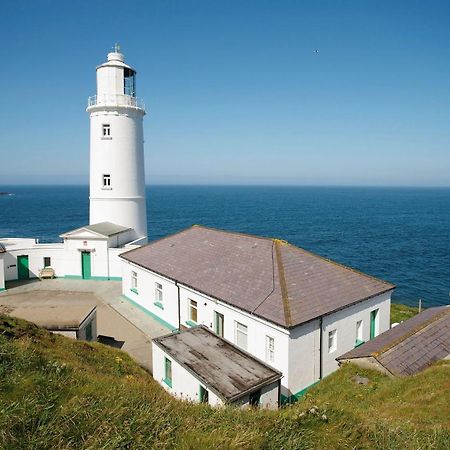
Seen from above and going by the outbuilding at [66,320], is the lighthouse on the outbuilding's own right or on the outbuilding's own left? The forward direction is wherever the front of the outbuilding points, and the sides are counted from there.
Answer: on the outbuilding's own left

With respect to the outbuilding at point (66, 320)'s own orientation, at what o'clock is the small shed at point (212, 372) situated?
The small shed is roughly at 2 o'clock from the outbuilding.

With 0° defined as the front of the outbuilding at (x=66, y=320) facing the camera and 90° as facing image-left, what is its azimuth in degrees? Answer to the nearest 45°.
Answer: approximately 270°

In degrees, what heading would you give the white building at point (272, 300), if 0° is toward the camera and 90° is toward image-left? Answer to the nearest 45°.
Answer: approximately 45°

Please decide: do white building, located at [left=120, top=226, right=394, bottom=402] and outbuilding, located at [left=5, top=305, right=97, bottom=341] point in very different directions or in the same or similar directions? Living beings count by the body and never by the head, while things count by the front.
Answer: very different directions

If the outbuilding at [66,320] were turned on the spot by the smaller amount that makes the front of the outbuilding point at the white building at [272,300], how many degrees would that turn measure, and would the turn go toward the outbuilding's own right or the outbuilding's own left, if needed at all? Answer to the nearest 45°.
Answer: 0° — it already faces it

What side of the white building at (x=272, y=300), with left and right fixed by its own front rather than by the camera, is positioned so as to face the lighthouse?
right

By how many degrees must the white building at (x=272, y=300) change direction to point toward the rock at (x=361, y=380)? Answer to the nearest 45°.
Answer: approximately 90° to its left

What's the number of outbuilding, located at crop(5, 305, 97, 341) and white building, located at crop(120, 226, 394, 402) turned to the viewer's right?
1

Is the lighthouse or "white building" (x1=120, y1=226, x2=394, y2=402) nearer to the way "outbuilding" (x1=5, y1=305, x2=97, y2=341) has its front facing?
the white building
